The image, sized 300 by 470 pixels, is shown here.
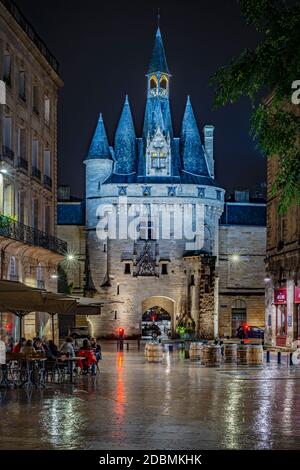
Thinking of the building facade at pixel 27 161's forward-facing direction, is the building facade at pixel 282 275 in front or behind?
in front

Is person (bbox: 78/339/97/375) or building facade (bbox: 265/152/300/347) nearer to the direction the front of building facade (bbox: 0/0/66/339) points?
the building facade

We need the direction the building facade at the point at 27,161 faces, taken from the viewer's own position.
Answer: facing to the right of the viewer

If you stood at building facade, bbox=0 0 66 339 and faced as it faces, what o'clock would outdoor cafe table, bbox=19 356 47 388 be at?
The outdoor cafe table is roughly at 3 o'clock from the building facade.

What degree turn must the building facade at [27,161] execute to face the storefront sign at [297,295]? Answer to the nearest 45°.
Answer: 0° — it already faces it

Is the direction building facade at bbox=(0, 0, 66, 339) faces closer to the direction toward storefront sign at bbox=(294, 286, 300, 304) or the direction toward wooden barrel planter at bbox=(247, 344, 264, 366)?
the storefront sign

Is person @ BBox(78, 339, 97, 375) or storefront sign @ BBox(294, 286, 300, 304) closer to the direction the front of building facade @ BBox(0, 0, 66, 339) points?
the storefront sign
